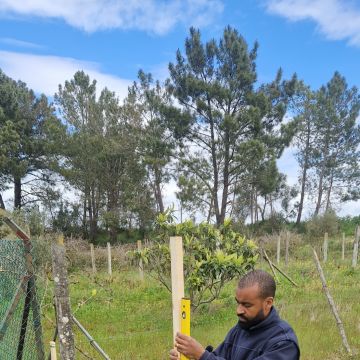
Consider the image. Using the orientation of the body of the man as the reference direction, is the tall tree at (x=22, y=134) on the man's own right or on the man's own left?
on the man's own right

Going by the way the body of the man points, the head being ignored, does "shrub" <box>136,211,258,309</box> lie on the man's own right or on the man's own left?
on the man's own right

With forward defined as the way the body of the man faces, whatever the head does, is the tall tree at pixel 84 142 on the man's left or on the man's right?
on the man's right

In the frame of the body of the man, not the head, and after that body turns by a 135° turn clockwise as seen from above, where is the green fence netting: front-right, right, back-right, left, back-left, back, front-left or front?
front-left

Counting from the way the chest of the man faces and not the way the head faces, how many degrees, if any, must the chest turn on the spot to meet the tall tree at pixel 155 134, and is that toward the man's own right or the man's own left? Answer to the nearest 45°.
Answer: approximately 135° to the man's own right

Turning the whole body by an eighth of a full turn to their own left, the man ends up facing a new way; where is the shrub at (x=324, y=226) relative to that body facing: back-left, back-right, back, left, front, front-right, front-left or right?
back

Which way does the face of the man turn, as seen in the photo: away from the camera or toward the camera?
toward the camera

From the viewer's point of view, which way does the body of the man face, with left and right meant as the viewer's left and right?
facing the viewer and to the left of the viewer
